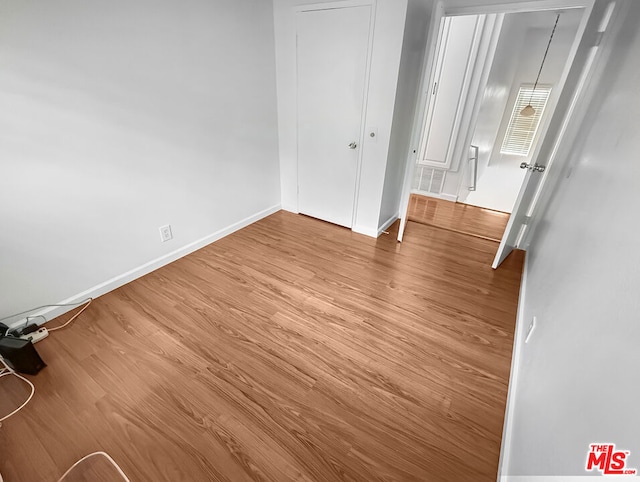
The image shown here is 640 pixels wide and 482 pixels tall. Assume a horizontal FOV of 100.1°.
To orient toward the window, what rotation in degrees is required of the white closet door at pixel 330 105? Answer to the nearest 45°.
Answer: approximately 180°

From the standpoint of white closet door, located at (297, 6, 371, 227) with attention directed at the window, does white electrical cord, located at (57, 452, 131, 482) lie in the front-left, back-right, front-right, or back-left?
back-right

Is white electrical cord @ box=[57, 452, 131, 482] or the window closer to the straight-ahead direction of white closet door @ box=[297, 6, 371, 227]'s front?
the white electrical cord

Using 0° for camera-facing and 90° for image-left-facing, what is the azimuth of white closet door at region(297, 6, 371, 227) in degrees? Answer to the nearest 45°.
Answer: approximately 45°

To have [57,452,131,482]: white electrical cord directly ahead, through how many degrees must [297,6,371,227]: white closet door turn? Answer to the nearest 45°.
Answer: approximately 45° to its left
